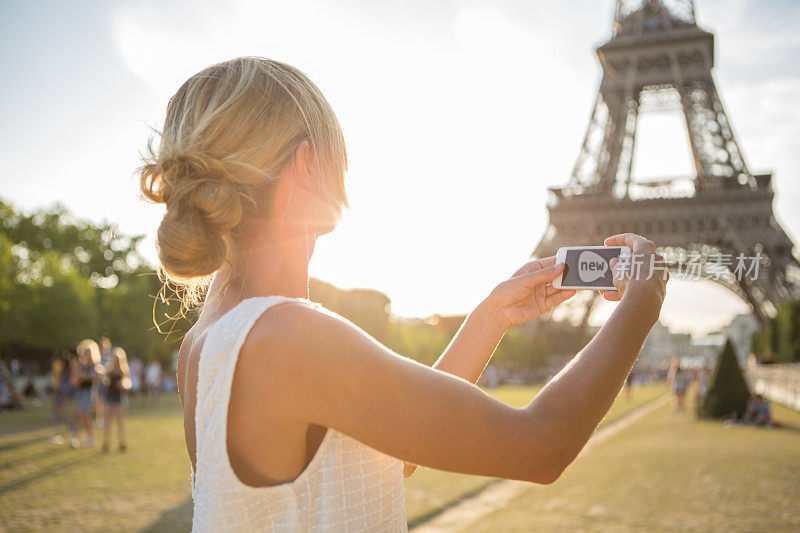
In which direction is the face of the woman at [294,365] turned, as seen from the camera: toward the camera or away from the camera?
away from the camera

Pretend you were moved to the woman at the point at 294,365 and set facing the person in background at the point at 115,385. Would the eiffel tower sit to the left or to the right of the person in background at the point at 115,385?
right

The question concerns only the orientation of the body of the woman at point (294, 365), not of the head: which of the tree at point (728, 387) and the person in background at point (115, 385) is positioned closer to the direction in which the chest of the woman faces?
the tree

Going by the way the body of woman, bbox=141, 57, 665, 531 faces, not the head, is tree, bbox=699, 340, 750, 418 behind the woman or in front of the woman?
in front

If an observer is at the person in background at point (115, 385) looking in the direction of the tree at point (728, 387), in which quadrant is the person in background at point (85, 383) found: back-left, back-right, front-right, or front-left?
back-left

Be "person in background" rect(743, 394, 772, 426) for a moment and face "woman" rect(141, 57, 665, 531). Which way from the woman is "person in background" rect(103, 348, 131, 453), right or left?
right

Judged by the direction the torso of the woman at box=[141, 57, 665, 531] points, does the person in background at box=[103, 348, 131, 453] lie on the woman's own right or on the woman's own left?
on the woman's own left

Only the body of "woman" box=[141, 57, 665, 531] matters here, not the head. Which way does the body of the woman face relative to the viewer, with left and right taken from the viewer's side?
facing away from the viewer and to the right of the viewer

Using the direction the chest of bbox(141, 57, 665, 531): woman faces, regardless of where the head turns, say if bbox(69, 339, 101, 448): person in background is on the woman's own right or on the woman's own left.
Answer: on the woman's own left

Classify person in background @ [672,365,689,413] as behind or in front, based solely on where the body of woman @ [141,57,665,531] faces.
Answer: in front
